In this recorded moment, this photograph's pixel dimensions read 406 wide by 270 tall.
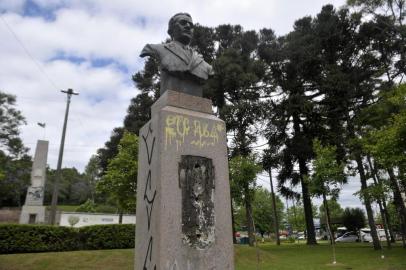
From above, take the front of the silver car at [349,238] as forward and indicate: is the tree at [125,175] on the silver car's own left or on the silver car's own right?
on the silver car's own left

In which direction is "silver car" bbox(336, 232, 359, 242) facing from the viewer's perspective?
to the viewer's left

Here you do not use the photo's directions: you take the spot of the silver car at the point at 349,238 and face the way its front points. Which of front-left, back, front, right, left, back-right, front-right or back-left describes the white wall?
front-left

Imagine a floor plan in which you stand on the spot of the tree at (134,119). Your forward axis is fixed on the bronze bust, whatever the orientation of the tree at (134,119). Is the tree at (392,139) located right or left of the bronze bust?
left

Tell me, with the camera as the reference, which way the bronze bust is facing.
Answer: facing the viewer and to the right of the viewer

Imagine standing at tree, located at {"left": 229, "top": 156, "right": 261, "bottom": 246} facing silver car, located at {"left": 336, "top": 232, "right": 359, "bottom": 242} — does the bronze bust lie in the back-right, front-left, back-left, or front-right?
back-right

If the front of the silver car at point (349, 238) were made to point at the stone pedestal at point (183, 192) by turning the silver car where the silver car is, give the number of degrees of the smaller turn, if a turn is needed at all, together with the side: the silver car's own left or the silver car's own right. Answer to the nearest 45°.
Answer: approximately 90° to the silver car's own left

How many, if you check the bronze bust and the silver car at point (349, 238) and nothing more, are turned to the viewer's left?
1

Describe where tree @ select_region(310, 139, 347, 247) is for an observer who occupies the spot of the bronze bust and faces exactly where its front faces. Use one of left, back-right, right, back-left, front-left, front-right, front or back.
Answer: left
